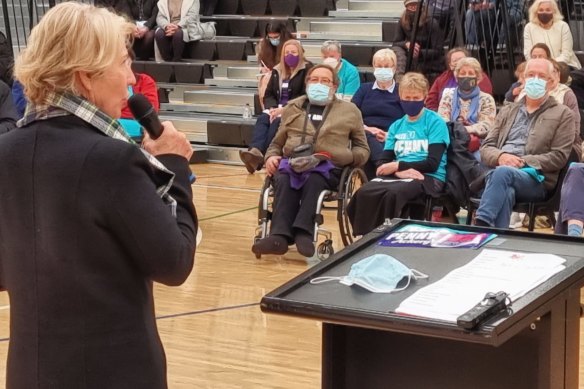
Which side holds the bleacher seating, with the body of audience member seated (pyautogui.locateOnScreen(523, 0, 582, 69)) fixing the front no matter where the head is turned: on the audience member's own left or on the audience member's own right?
on the audience member's own right

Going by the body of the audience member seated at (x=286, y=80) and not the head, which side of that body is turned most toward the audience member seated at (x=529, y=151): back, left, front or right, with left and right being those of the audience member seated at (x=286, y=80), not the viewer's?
left

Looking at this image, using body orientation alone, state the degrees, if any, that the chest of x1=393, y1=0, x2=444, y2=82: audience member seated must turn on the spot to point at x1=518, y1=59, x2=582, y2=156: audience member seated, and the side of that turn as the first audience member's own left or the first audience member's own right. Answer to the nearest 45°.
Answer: approximately 45° to the first audience member's own left

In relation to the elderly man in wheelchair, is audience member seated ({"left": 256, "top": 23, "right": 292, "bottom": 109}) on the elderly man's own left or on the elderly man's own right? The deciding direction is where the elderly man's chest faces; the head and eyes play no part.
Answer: on the elderly man's own right

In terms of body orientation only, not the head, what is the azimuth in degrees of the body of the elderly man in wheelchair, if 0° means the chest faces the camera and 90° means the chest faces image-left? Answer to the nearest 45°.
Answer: approximately 45°

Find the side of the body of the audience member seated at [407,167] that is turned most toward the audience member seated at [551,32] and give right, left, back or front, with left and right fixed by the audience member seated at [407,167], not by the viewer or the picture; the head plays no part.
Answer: back
